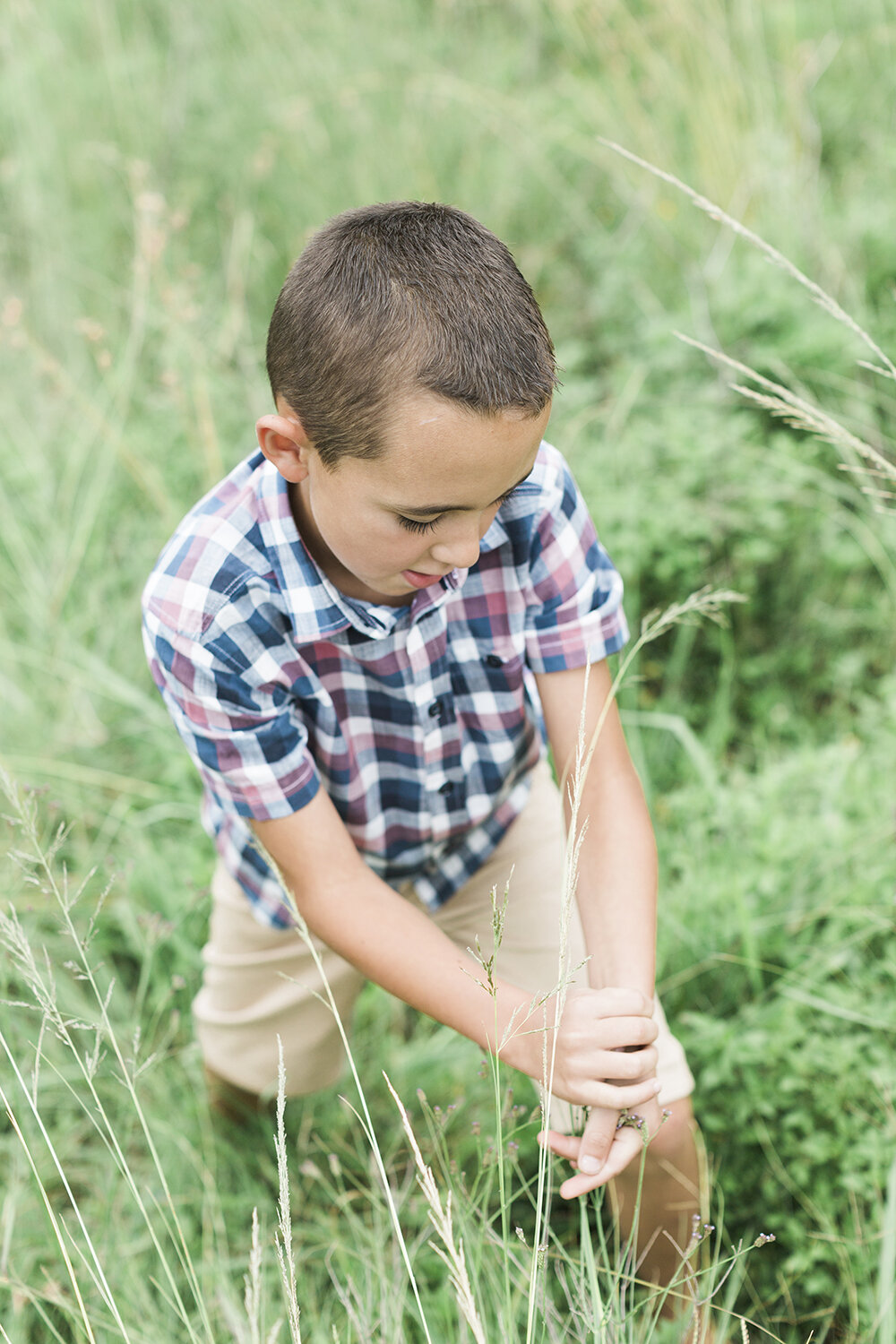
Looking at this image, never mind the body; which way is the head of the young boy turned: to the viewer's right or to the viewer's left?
to the viewer's right

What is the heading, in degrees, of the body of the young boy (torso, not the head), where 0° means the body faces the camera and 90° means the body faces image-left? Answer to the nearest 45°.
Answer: approximately 315°
